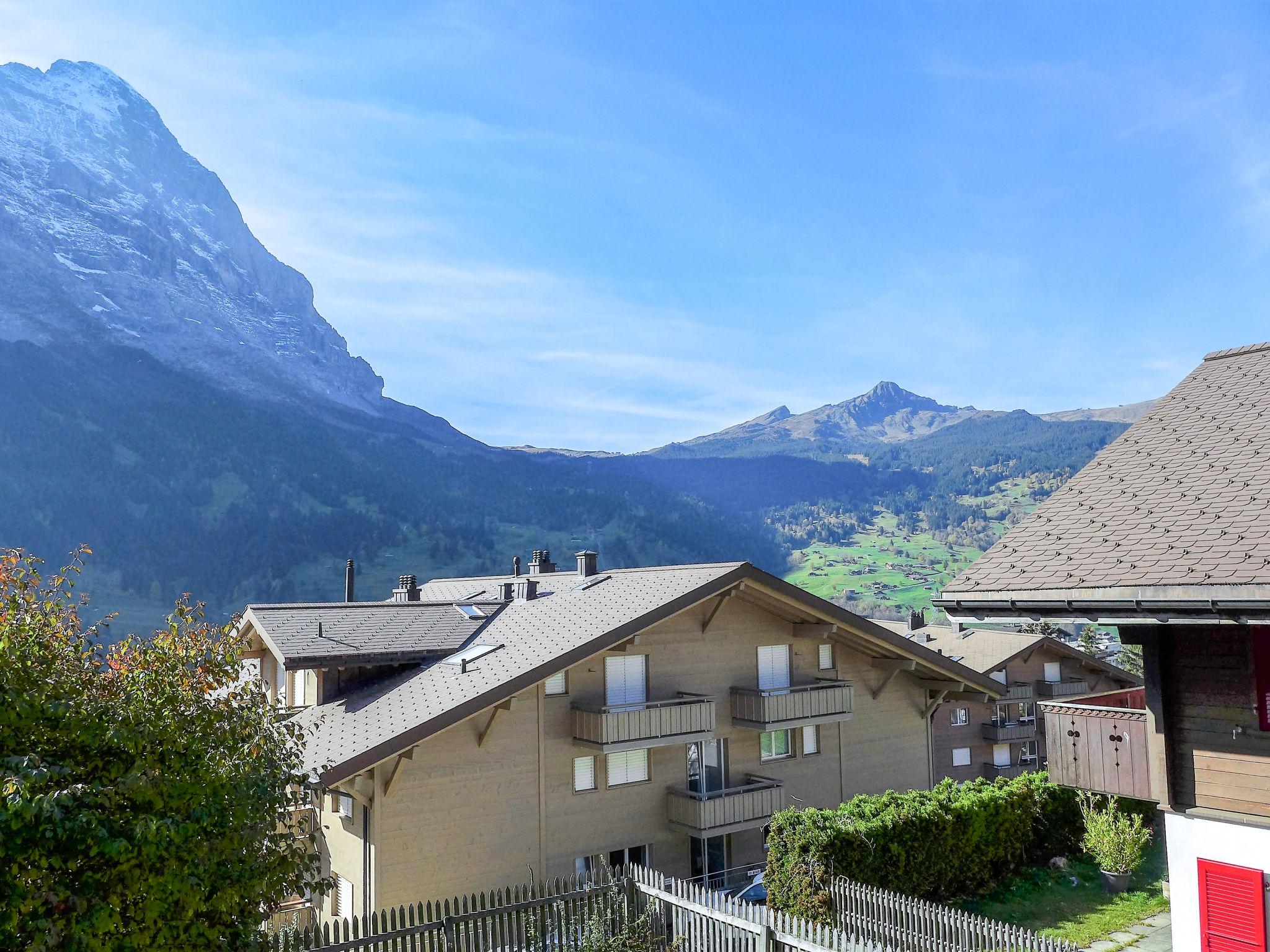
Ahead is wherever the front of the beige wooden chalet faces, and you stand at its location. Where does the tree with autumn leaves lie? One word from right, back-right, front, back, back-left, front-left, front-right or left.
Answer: front-right

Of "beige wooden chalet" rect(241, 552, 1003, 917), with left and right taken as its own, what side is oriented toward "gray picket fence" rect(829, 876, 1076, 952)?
front

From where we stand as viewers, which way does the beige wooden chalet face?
facing the viewer and to the right of the viewer
